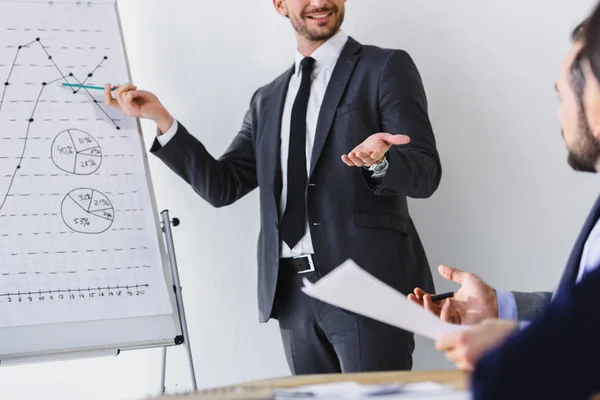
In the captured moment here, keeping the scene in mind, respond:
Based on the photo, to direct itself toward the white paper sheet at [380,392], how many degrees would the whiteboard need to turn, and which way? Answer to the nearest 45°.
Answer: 0° — it already faces it

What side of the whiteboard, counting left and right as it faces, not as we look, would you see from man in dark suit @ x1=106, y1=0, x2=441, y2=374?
left

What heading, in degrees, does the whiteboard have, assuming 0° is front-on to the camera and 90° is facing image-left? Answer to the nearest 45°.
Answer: approximately 0°

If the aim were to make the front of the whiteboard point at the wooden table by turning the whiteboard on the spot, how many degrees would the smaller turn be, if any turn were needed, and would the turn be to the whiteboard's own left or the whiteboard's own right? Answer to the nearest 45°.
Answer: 0° — it already faces it

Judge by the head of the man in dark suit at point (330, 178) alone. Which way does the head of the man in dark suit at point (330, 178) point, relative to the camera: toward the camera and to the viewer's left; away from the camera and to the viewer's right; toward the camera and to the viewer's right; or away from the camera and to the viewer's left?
toward the camera and to the viewer's right

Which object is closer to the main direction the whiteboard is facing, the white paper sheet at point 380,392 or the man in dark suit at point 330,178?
the white paper sheet

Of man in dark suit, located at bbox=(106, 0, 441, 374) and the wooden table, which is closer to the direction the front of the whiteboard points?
the wooden table
